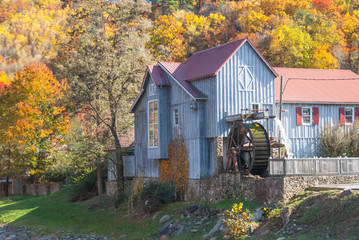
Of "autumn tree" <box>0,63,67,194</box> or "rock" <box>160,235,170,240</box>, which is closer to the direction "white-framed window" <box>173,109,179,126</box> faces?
the rock

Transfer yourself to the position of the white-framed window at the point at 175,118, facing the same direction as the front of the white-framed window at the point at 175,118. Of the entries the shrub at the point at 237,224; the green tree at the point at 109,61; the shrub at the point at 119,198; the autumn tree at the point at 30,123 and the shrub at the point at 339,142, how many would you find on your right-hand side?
3

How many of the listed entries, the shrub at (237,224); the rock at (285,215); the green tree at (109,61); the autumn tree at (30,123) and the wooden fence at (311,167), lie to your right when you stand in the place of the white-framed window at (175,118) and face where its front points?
2

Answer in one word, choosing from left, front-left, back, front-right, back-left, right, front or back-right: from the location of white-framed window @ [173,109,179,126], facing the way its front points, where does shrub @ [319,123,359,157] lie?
back-left

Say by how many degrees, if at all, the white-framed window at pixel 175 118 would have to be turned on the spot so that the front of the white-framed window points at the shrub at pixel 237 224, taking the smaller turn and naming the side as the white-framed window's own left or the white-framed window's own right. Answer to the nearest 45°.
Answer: approximately 45° to the white-framed window's own left

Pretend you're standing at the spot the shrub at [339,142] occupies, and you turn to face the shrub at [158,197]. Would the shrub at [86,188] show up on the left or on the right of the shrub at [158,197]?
right

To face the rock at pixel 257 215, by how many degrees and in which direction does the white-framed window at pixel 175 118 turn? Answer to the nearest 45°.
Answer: approximately 45° to its left

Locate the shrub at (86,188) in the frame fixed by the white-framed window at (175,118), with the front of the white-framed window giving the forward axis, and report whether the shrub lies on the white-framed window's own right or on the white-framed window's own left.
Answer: on the white-framed window's own right

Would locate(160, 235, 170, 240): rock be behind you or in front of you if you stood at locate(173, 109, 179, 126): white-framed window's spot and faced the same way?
in front

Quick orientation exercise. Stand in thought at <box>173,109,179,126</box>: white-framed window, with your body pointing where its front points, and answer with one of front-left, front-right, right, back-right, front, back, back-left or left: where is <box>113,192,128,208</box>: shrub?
right

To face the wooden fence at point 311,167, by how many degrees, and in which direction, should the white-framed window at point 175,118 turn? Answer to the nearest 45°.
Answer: approximately 90° to its left

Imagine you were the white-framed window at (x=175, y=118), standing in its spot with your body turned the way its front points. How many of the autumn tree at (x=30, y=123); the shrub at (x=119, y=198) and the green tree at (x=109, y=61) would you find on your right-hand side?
3

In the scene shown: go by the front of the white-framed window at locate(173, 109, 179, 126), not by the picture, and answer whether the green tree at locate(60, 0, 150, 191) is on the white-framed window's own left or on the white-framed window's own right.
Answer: on the white-framed window's own right
